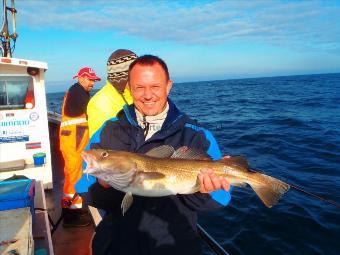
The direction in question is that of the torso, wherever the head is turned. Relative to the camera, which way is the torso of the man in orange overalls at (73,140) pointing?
to the viewer's right

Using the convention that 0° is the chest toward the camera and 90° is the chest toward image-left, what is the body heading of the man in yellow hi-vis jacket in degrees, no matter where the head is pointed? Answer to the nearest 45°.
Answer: approximately 270°

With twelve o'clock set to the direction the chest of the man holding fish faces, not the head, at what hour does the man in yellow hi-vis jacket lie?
The man in yellow hi-vis jacket is roughly at 5 o'clock from the man holding fish.
